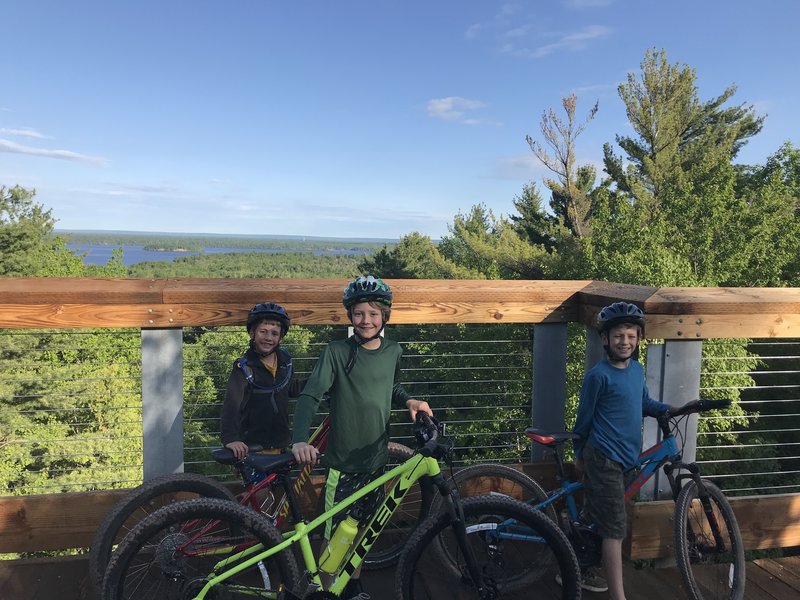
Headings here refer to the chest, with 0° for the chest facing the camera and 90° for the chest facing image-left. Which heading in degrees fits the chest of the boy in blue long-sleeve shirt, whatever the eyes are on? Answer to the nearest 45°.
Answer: approximately 315°

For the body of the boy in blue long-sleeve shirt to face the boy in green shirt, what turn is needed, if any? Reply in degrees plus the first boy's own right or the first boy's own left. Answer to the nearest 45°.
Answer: approximately 135° to the first boy's own right

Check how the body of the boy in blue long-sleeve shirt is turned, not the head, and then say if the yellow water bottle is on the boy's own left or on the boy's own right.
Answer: on the boy's own right
